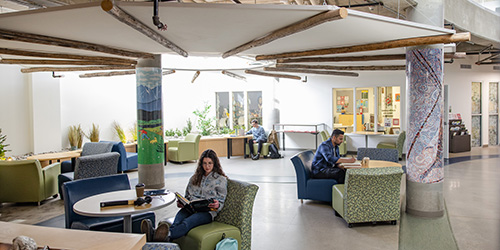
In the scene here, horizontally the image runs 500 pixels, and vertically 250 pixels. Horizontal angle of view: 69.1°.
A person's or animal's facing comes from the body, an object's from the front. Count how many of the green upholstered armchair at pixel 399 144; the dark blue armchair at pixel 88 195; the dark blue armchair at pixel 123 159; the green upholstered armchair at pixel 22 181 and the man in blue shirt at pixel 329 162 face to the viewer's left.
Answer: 1

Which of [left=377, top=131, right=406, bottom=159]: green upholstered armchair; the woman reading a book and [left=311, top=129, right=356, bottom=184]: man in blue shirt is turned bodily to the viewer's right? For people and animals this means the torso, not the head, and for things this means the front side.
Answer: the man in blue shirt

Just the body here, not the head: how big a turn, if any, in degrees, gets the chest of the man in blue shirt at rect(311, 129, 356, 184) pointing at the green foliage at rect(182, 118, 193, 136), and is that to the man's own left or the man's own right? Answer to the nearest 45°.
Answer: approximately 135° to the man's own left

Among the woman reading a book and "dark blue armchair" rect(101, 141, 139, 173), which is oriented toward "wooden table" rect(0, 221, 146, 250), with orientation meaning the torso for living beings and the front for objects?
the woman reading a book

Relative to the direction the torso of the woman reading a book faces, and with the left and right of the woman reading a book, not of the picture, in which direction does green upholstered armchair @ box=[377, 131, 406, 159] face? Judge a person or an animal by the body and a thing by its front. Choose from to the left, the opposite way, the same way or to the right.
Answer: to the right

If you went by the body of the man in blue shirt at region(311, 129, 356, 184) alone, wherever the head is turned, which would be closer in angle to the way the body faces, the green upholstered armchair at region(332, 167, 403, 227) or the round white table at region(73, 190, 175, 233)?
the green upholstered armchair

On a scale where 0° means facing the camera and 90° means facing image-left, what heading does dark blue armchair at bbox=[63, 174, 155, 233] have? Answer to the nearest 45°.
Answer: approximately 315°

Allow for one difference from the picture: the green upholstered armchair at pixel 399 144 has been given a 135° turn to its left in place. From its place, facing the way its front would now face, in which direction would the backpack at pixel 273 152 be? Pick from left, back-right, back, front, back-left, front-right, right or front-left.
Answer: back-right

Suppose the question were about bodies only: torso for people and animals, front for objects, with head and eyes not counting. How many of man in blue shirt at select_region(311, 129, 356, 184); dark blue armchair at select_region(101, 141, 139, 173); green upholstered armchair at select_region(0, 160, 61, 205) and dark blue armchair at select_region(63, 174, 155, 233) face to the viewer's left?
0
